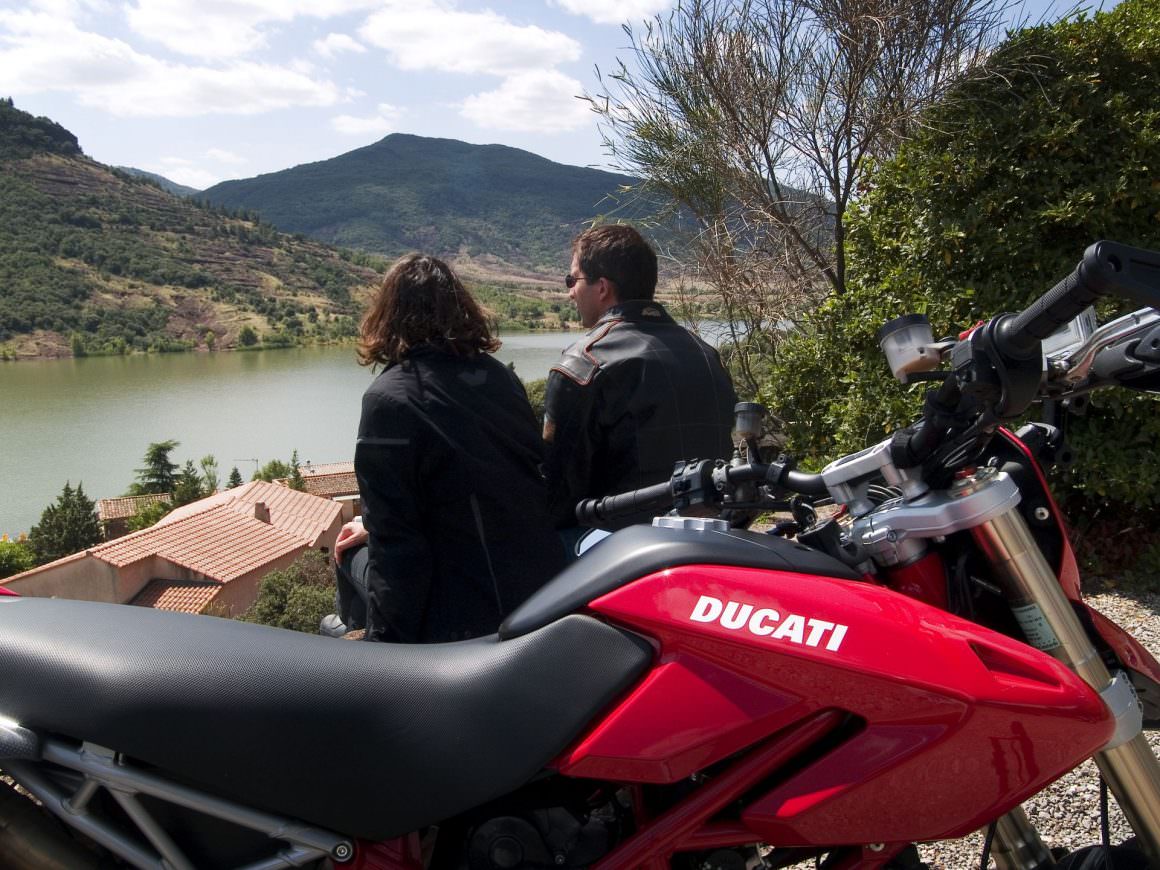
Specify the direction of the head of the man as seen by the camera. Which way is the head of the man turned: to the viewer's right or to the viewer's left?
to the viewer's left

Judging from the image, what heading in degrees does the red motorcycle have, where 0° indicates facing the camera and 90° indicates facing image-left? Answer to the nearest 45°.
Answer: approximately 270°

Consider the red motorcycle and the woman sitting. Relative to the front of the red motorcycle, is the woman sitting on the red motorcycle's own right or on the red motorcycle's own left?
on the red motorcycle's own left

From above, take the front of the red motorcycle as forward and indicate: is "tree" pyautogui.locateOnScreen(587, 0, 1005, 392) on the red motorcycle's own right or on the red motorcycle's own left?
on the red motorcycle's own left

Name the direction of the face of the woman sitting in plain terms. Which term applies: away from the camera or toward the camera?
away from the camera

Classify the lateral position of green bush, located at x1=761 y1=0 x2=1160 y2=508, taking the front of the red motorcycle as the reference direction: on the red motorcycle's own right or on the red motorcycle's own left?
on the red motorcycle's own left

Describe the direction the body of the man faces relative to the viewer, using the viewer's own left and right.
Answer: facing away from the viewer and to the left of the viewer

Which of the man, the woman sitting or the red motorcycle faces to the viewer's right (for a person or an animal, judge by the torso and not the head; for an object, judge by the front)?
the red motorcycle

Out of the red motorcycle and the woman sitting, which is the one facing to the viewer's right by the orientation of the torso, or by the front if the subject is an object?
the red motorcycle

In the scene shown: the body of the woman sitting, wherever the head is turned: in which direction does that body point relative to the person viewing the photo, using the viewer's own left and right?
facing away from the viewer and to the left of the viewer
